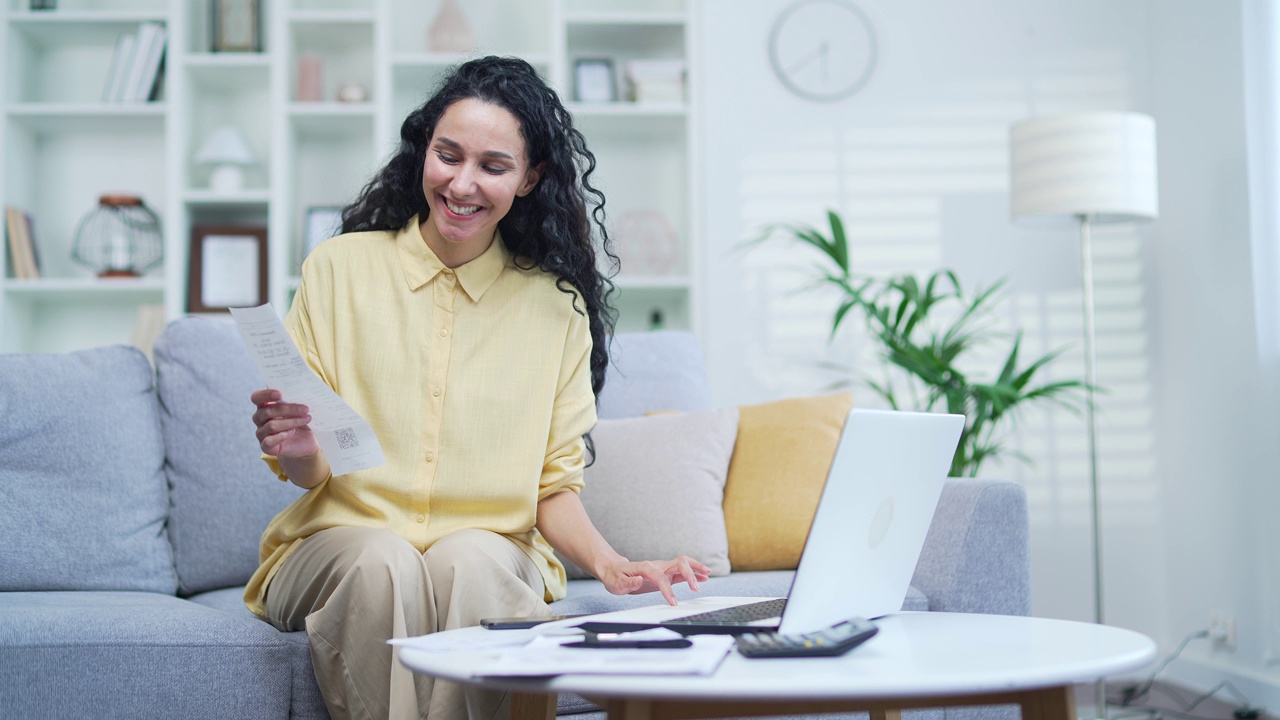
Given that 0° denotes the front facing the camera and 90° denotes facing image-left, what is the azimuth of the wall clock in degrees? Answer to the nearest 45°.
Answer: approximately 0°

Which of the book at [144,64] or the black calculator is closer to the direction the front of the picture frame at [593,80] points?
the black calculator

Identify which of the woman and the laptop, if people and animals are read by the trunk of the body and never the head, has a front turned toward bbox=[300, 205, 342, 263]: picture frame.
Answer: the laptop

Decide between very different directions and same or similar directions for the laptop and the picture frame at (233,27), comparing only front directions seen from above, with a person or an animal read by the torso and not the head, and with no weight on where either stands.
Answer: very different directions

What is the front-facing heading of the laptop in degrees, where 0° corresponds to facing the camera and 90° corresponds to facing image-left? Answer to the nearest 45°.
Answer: approximately 135°

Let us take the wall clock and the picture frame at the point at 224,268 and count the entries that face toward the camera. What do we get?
2

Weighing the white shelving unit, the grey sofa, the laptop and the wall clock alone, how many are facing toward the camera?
3
